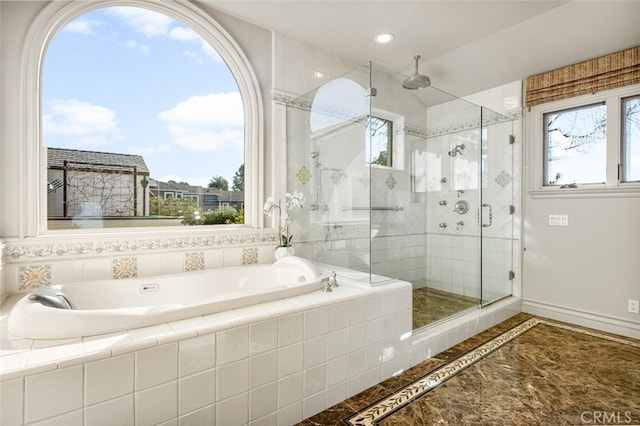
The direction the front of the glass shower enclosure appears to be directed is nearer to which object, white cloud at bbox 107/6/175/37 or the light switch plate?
the light switch plate

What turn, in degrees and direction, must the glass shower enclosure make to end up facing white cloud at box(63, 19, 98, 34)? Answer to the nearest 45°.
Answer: approximately 180°

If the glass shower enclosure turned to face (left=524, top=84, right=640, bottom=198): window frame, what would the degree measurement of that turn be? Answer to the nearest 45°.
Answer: approximately 45° to its left

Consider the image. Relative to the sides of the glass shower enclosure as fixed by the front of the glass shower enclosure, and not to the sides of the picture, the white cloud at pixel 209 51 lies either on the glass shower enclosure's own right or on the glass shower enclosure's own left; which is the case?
on the glass shower enclosure's own right

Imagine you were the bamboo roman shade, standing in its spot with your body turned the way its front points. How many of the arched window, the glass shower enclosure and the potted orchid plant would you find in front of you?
3

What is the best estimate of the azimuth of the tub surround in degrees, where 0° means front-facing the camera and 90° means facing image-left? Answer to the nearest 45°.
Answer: approximately 315°

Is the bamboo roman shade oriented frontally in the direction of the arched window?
yes
